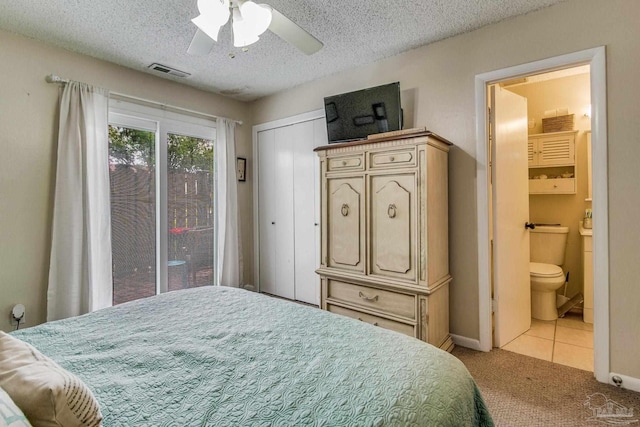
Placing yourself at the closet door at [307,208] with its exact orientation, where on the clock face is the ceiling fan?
The ceiling fan is roughly at 11 o'clock from the closet door.

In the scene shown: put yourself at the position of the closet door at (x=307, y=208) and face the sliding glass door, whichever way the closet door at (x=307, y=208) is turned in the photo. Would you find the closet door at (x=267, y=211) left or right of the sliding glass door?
right

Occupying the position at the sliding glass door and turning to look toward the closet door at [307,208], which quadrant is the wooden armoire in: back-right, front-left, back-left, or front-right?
front-right

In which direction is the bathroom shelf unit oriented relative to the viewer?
toward the camera

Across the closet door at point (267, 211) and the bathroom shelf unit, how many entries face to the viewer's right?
0

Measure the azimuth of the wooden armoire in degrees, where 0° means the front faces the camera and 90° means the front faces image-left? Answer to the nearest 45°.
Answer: approximately 45°

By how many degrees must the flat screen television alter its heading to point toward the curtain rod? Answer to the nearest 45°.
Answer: approximately 45° to its right

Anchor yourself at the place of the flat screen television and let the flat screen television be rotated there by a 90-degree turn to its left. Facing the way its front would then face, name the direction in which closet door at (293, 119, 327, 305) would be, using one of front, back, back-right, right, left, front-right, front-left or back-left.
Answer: back

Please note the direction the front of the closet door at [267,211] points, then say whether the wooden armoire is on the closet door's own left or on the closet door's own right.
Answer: on the closet door's own left

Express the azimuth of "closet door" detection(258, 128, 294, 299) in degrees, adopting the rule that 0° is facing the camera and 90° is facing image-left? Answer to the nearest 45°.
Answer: approximately 45°

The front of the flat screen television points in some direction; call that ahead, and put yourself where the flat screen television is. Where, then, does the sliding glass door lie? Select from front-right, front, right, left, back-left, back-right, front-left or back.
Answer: front-right

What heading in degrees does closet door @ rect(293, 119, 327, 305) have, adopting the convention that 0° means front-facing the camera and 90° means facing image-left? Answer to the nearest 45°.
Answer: approximately 45°

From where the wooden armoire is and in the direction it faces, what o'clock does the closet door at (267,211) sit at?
The closet door is roughly at 3 o'clock from the wooden armoire.

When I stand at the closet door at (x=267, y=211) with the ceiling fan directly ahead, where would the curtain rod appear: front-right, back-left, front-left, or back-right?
front-right

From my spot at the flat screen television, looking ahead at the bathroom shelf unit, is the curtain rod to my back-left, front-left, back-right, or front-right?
back-left
